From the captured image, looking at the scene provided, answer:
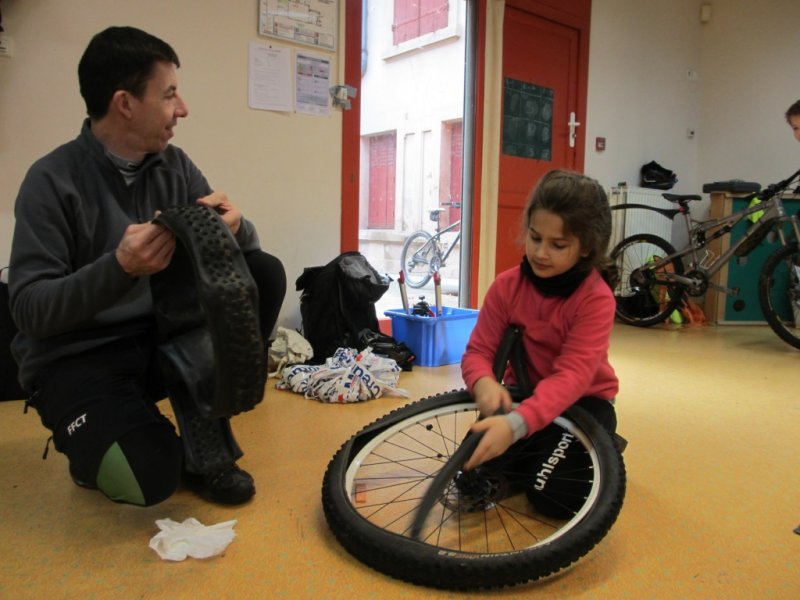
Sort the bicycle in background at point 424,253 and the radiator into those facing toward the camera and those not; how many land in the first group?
1

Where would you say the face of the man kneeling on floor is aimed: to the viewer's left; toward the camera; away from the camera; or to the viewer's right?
to the viewer's right

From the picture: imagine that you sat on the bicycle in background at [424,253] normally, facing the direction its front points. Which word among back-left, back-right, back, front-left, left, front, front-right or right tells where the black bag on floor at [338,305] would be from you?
back-right

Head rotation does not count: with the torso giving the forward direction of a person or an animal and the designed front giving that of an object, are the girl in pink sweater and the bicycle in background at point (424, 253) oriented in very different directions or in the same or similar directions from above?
very different directions

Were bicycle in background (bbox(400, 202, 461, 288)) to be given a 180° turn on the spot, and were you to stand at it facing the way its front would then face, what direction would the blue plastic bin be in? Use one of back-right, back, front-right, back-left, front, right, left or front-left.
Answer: front-left

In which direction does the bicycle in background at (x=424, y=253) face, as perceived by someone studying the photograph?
facing away from the viewer and to the right of the viewer
